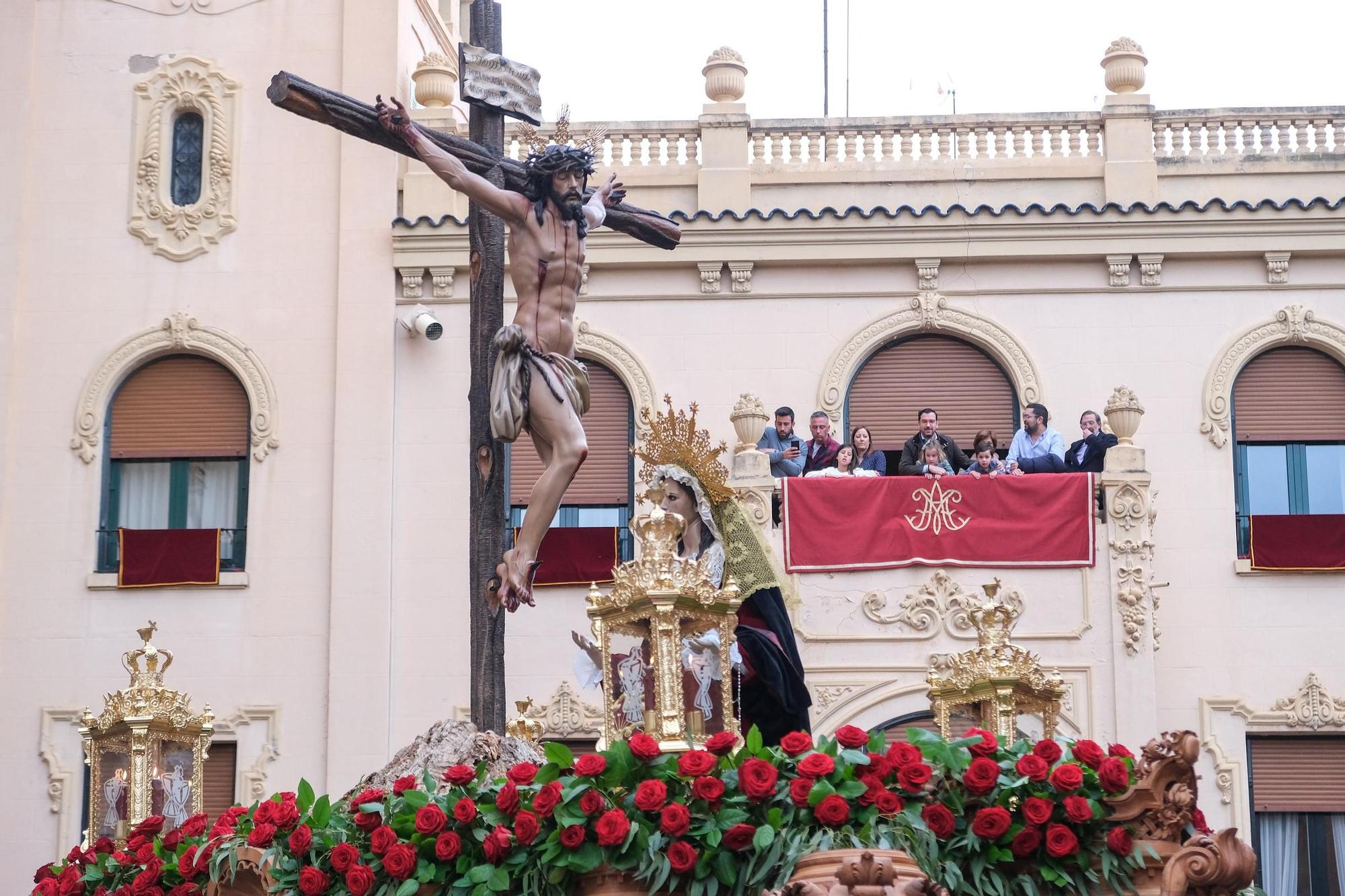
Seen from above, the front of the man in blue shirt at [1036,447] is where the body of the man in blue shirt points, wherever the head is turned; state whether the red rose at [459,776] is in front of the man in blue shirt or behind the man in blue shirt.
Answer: in front

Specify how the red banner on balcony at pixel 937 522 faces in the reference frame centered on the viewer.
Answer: facing the viewer

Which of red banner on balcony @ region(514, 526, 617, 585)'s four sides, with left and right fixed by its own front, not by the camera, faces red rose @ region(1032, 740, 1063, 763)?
front

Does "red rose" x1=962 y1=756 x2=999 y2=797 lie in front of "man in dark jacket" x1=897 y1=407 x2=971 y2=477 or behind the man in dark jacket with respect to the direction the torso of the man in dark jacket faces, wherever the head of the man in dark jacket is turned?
in front

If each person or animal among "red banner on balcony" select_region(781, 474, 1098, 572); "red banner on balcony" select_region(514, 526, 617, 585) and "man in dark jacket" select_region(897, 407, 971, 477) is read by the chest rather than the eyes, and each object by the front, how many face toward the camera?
3

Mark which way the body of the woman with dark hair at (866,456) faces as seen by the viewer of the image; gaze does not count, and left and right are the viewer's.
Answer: facing the viewer and to the left of the viewer

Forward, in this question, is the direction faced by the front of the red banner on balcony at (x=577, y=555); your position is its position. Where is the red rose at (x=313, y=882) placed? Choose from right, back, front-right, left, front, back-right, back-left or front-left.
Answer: front

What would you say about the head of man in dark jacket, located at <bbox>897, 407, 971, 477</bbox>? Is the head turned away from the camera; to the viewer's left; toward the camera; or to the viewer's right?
toward the camera

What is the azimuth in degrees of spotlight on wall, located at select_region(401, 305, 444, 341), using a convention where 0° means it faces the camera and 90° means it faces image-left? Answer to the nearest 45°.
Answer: approximately 315°

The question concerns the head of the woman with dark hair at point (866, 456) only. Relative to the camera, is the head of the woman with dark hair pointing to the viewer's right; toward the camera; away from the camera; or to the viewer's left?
toward the camera

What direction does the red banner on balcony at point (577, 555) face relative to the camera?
toward the camera

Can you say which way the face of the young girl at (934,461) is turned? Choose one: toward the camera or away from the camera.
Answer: toward the camera

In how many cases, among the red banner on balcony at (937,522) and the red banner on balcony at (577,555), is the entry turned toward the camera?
2
